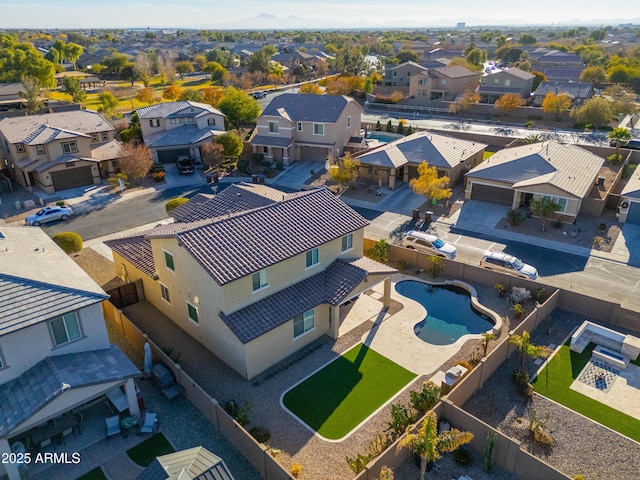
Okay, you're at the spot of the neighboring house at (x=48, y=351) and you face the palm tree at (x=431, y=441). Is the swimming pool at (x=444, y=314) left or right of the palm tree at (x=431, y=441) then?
left

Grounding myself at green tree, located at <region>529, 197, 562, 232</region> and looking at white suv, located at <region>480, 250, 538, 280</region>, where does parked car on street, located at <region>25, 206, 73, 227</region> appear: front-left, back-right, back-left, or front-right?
front-right

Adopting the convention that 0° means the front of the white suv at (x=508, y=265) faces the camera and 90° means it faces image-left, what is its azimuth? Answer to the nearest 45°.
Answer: approximately 315°

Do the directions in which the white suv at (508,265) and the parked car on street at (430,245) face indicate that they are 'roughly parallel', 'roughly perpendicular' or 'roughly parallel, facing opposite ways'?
roughly parallel

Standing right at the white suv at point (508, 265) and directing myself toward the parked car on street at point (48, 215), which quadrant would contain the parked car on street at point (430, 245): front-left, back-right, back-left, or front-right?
front-right

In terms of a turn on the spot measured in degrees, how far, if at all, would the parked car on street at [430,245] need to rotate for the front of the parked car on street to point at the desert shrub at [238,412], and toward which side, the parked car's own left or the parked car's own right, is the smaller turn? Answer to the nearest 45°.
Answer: approximately 45° to the parked car's own right

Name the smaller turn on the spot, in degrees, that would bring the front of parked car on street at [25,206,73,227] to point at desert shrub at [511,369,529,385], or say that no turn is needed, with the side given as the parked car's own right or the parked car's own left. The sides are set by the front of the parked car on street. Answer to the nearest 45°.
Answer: approximately 90° to the parked car's own left

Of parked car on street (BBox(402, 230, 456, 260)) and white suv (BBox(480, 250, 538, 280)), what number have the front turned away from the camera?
0

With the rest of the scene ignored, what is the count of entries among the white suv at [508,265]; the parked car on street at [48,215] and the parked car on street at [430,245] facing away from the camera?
0

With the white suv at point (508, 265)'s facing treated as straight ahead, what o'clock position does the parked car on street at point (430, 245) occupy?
The parked car on street is roughly at 5 o'clock from the white suv.

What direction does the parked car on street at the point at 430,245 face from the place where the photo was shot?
facing the viewer and to the right of the viewer

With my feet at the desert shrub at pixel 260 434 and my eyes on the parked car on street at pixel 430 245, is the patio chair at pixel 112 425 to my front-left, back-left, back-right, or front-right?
back-left

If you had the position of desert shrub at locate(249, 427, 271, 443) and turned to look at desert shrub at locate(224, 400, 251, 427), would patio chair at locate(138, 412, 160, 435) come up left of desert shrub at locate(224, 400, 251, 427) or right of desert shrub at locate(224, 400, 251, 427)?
left

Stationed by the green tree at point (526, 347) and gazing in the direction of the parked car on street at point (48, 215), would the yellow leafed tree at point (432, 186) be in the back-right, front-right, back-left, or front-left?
front-right

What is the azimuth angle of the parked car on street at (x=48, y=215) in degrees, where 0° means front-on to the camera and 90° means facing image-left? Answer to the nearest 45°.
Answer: approximately 45°
